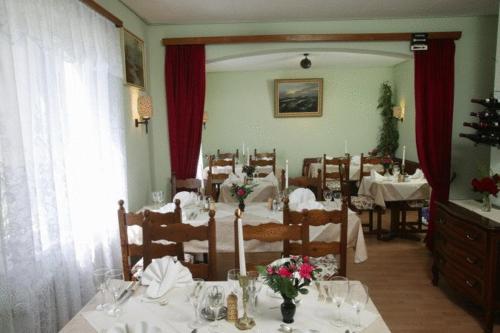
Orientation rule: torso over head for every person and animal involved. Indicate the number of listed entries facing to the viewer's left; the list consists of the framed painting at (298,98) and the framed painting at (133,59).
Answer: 0

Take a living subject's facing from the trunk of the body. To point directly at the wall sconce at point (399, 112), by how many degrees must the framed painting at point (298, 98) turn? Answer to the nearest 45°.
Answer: approximately 90° to its left

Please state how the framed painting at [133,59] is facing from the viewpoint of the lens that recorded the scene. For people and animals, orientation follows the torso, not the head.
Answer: facing the viewer and to the right of the viewer

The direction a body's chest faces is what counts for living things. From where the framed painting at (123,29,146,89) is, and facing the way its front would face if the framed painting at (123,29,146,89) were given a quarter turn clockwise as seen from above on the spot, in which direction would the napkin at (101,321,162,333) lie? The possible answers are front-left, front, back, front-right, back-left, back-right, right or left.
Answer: front-left

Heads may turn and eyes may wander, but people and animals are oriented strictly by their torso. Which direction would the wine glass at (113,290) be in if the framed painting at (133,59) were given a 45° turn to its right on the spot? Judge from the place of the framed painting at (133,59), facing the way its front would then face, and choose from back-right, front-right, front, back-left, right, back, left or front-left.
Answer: front

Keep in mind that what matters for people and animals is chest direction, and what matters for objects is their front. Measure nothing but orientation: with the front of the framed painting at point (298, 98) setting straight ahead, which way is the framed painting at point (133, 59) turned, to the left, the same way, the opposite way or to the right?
to the left

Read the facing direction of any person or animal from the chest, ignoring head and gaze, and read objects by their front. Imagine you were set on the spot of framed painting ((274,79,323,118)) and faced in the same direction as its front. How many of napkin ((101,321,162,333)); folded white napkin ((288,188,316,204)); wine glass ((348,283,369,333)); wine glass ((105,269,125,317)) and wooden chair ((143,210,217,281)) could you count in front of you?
5

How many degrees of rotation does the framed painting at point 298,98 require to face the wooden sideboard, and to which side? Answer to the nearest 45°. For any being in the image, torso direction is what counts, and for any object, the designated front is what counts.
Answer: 0° — it already faces it

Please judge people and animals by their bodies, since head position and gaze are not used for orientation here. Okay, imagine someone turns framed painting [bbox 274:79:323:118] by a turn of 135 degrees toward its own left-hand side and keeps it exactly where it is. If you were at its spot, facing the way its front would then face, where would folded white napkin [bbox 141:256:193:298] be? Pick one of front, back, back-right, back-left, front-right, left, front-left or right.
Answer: back-right

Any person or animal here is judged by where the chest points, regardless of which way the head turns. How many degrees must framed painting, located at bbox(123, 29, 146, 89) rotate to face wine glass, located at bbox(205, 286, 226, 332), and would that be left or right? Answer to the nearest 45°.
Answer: approximately 45° to its right

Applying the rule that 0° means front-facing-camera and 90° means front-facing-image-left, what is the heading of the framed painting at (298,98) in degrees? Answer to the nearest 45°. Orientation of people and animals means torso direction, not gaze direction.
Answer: approximately 0°

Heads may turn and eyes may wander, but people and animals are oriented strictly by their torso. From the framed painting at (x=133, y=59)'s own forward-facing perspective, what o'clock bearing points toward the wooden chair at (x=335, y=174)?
The wooden chair is roughly at 10 o'clock from the framed painting.

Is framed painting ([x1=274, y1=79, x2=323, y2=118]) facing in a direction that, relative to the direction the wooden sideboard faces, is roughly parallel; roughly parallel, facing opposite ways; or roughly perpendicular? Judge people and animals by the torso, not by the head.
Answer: roughly perpendicular

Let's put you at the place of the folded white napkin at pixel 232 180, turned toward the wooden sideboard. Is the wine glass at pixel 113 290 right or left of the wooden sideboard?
right

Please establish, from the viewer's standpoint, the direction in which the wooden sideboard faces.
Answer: facing the viewer and to the left of the viewer

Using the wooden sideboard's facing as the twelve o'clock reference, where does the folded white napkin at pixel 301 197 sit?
The folded white napkin is roughly at 1 o'clock from the wooden sideboard.

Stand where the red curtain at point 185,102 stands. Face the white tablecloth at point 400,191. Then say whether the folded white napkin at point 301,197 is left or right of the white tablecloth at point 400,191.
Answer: right

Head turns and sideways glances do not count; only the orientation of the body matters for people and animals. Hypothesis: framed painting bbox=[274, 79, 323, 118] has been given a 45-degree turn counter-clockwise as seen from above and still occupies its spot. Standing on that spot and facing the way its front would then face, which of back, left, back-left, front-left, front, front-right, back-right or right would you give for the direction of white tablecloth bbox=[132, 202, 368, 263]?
front-right
